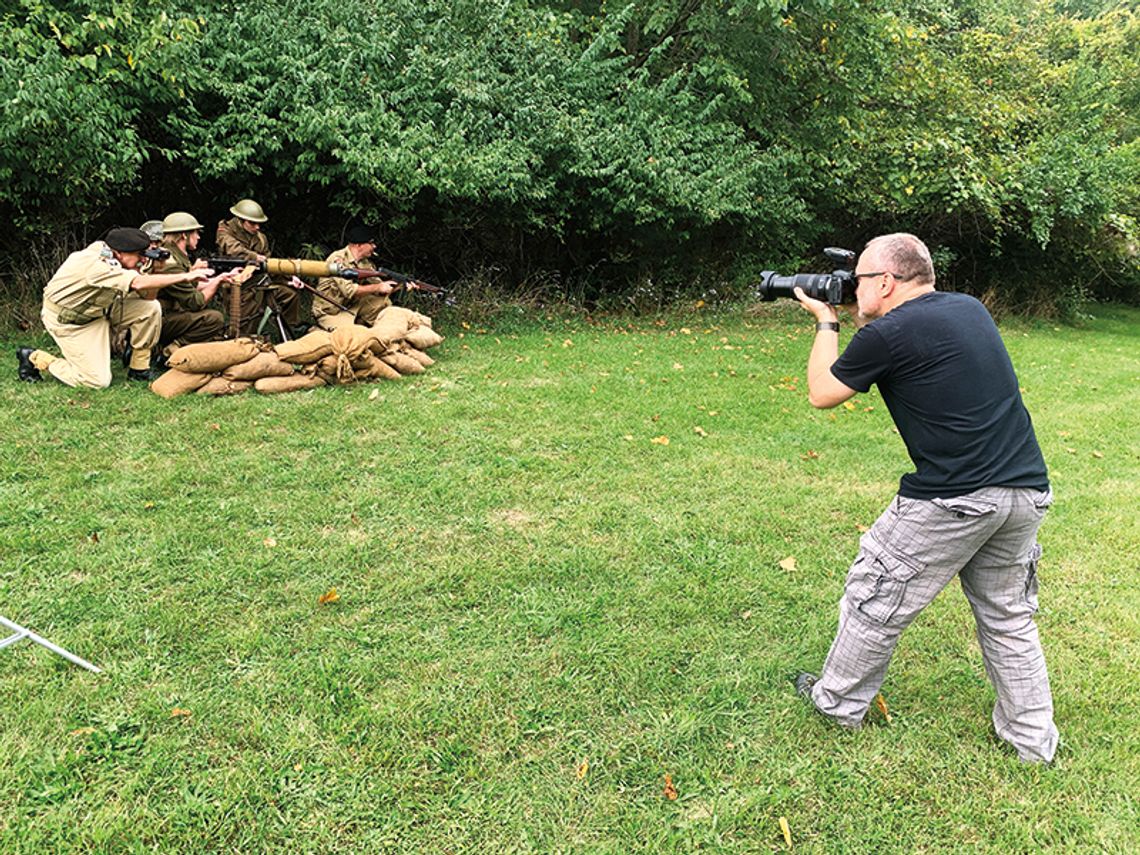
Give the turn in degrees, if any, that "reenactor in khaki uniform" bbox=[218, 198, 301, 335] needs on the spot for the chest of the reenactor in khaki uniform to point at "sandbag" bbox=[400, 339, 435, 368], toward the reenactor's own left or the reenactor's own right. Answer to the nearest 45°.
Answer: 0° — they already face it

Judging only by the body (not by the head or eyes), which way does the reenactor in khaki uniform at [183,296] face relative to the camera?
to the viewer's right

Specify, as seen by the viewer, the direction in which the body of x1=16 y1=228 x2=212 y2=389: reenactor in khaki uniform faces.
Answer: to the viewer's right

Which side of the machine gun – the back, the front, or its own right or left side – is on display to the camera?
right

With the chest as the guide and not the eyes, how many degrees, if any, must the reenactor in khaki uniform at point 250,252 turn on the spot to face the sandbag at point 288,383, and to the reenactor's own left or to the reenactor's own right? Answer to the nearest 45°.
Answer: approximately 45° to the reenactor's own right

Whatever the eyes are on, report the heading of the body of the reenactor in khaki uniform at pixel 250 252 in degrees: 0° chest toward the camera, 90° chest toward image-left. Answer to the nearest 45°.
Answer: approximately 315°

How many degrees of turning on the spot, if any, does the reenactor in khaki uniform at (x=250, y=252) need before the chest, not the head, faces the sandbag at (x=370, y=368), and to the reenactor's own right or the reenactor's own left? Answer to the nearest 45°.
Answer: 0° — they already face it

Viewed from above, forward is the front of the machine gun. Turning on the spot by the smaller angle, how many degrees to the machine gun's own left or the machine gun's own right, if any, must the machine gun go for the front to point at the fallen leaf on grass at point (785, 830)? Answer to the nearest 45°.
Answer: approximately 90° to the machine gun's own right

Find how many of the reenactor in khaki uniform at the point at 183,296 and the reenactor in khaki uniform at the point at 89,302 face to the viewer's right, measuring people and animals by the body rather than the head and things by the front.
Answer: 2
